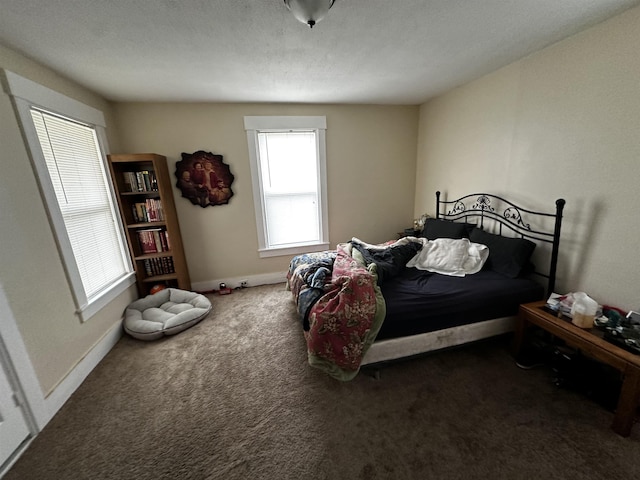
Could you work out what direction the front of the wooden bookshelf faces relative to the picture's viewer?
facing the viewer and to the left of the viewer

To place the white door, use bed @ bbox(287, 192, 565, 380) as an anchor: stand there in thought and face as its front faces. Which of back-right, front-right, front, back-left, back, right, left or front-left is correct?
front

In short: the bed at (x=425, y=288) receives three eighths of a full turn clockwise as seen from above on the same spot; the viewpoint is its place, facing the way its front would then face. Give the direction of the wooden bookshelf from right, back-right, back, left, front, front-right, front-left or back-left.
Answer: left

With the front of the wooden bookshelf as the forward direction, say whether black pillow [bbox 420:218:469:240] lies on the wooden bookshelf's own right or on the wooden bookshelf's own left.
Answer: on the wooden bookshelf's own left

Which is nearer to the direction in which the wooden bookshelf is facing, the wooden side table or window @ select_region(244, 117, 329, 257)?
the wooden side table

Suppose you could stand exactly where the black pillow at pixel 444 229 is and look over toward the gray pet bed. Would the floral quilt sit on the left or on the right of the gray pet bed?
left

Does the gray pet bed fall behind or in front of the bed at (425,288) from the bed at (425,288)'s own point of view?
in front

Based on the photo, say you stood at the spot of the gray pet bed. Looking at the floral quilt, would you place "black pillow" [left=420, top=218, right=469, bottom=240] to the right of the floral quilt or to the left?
left
